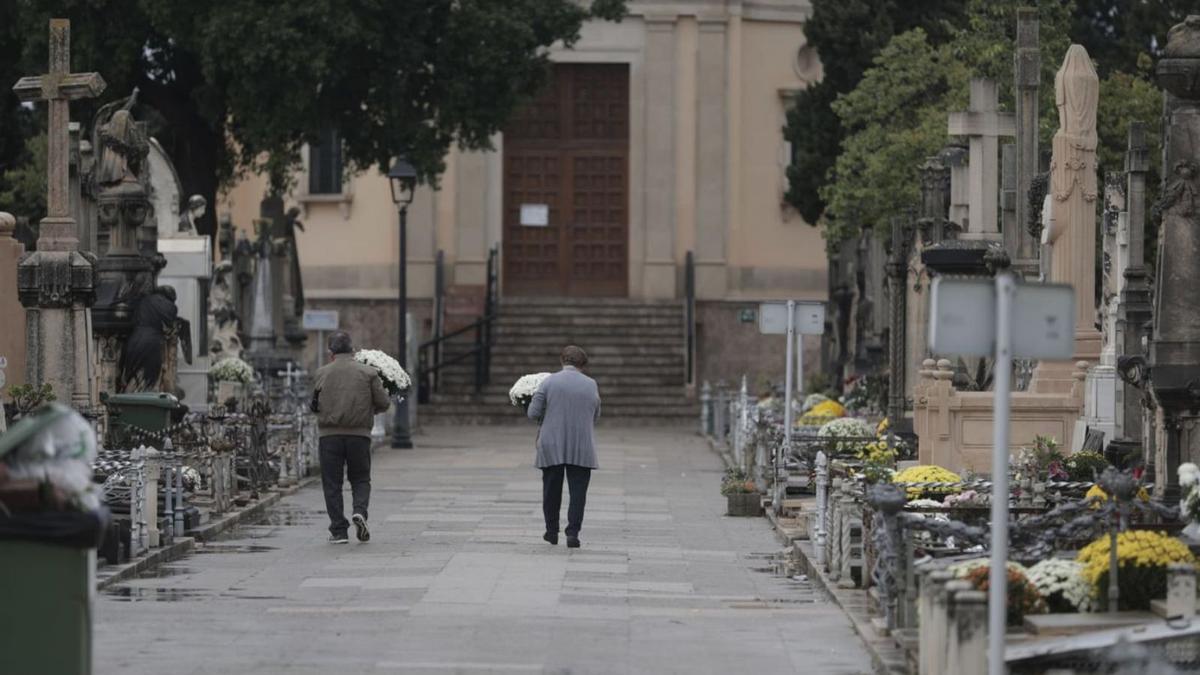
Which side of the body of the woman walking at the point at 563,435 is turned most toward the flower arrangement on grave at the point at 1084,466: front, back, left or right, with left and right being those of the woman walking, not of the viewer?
right

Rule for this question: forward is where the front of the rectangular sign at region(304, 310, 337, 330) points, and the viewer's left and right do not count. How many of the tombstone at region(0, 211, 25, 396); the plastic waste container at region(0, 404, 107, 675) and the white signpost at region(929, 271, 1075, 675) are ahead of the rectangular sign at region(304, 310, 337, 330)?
3

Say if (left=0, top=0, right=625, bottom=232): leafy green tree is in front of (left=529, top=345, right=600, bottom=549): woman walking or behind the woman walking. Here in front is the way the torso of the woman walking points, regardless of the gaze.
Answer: in front

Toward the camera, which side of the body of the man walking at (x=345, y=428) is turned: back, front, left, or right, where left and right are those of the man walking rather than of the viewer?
back

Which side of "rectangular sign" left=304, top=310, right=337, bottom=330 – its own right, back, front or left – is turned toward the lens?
front

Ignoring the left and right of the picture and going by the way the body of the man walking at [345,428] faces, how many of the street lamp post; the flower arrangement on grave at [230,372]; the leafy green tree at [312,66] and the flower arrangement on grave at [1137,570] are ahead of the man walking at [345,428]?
3

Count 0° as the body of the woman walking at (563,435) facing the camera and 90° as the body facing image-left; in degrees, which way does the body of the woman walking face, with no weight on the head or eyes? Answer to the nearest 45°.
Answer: approximately 180°

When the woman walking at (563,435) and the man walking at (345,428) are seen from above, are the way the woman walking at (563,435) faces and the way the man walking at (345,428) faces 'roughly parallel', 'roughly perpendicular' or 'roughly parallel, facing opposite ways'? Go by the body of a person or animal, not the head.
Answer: roughly parallel

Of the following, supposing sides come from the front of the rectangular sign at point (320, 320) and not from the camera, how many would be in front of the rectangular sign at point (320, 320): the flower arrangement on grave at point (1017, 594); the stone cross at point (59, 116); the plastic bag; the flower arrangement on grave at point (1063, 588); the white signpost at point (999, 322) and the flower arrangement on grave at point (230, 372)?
6

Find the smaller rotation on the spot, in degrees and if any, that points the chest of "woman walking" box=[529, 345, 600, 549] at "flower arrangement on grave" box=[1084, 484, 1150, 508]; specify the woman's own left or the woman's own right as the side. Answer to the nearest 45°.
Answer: approximately 135° to the woman's own right

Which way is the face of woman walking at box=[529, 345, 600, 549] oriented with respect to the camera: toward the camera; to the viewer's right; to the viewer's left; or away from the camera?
away from the camera

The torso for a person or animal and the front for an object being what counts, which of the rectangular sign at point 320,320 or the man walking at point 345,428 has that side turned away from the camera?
the man walking

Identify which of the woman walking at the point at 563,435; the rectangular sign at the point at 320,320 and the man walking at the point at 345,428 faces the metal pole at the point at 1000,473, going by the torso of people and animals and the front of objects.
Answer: the rectangular sign

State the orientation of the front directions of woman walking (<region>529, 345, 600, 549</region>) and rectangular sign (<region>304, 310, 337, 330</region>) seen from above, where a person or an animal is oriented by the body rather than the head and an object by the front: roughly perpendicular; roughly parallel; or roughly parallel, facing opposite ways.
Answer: roughly parallel, facing opposite ways

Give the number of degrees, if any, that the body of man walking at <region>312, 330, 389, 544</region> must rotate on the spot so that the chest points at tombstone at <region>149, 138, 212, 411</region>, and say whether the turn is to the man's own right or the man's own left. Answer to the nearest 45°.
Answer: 0° — they already face it

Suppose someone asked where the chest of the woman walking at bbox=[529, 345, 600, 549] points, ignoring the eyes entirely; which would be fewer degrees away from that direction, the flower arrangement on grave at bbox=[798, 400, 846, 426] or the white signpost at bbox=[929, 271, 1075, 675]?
the flower arrangement on grave

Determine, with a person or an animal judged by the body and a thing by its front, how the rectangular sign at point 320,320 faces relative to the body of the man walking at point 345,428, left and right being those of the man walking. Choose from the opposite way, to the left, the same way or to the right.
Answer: the opposite way
